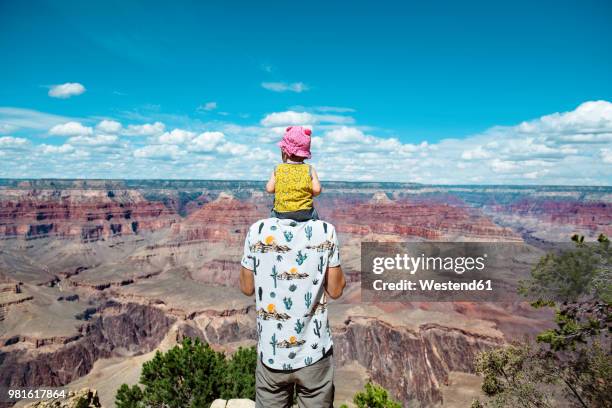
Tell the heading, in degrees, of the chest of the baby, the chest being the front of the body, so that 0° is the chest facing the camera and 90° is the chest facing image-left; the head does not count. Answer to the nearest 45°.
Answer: approximately 180°

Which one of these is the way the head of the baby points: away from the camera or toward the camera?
away from the camera

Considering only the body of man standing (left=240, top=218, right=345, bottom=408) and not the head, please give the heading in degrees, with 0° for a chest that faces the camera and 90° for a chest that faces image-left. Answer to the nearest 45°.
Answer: approximately 180°
